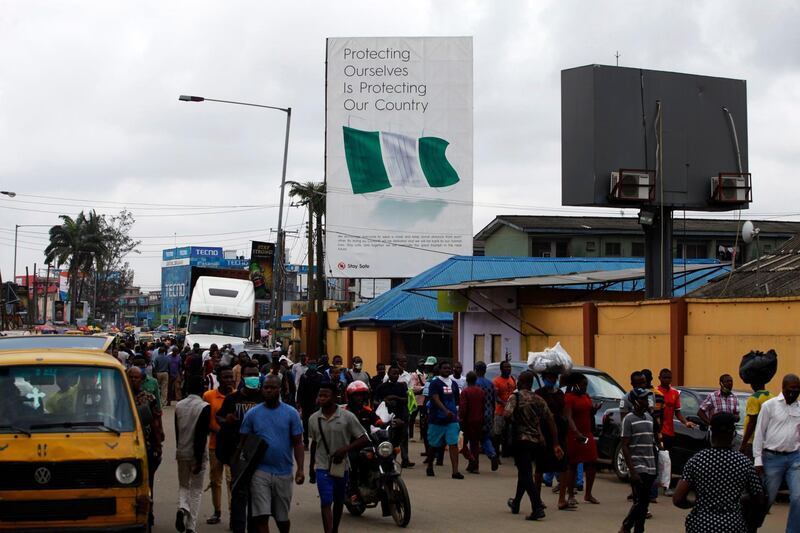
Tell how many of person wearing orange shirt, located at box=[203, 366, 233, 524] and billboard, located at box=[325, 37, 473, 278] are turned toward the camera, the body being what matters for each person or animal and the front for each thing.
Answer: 2

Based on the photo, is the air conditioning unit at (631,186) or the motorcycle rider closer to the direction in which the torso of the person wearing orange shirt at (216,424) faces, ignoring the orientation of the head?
the motorcycle rider

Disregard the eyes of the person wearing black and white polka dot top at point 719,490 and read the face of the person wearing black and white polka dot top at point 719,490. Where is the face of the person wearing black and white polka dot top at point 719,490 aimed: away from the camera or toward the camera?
away from the camera

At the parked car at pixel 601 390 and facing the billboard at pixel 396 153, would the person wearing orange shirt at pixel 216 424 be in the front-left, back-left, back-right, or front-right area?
back-left

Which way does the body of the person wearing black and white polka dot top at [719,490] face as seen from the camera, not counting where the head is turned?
away from the camera

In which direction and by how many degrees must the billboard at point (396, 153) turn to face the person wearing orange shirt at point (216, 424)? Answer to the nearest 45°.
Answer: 0° — it already faces them

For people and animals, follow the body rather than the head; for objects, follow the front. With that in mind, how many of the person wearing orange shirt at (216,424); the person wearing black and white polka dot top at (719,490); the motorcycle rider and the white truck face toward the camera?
3
